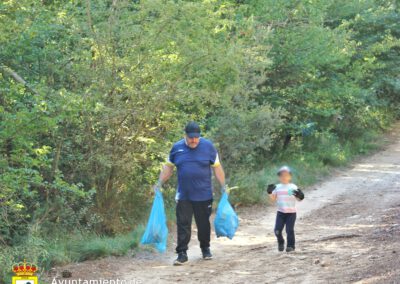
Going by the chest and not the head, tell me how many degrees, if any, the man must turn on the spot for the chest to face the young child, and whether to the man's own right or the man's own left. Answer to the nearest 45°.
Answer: approximately 90° to the man's own left

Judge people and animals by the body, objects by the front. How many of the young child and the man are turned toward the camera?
2

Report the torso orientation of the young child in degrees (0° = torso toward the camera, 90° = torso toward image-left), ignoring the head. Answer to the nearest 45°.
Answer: approximately 0°

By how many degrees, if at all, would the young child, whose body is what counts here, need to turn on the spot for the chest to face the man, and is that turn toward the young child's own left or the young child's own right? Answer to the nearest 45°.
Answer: approximately 90° to the young child's own right

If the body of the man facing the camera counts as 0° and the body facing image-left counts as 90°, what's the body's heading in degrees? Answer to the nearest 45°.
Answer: approximately 0°
